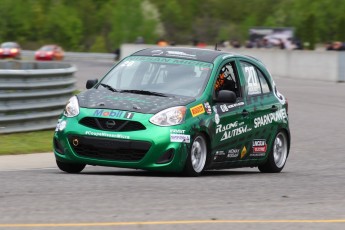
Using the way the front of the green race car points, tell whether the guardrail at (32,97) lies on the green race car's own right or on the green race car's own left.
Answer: on the green race car's own right

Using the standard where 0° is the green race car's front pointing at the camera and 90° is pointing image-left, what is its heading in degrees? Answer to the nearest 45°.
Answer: approximately 45°

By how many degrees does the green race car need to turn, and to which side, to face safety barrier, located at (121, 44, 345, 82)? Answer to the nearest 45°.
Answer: approximately 135° to its right
